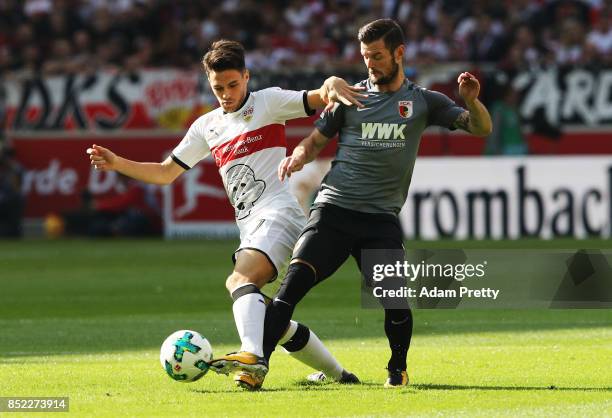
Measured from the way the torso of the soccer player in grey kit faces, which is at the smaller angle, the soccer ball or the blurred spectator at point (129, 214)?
the soccer ball

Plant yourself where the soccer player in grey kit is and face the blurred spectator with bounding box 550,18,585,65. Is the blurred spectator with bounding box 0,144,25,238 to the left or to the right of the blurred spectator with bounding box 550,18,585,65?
left

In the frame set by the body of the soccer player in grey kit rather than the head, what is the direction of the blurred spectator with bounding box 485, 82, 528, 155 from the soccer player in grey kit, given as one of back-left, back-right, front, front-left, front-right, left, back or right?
back

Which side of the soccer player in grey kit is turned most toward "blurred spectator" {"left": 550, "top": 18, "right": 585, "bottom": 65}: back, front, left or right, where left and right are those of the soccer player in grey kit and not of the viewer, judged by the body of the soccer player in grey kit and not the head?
back

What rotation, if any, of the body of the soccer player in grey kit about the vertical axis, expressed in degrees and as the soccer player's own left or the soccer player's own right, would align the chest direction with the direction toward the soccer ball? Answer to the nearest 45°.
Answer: approximately 90° to the soccer player's own right

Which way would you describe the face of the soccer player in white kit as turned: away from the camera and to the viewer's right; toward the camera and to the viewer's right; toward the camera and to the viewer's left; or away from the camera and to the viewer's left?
toward the camera and to the viewer's left

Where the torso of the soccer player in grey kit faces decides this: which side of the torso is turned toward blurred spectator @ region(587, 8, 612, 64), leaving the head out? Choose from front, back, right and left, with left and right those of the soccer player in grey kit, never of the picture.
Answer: back

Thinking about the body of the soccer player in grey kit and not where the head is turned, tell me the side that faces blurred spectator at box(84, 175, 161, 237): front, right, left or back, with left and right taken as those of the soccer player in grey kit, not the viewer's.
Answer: back

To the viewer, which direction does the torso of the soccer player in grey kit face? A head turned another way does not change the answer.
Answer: toward the camera

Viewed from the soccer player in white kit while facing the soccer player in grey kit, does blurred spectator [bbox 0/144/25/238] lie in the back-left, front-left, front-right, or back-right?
back-left

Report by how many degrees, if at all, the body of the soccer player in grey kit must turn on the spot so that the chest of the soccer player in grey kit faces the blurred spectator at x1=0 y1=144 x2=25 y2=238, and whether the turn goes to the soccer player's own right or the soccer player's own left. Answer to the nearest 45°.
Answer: approximately 135° to the soccer player's own right
